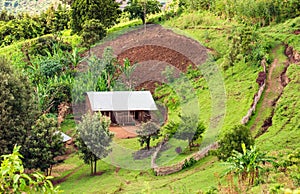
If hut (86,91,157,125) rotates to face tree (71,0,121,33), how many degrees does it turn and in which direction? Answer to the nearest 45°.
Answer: approximately 180°

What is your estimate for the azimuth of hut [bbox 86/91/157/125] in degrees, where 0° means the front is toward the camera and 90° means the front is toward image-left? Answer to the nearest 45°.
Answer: approximately 0°

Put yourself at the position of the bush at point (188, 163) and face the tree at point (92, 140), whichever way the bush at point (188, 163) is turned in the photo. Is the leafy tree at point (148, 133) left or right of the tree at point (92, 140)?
right

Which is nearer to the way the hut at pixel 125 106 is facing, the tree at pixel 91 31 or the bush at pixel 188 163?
the bush

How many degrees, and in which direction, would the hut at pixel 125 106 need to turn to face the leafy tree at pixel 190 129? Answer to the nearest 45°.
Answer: approximately 45° to its left

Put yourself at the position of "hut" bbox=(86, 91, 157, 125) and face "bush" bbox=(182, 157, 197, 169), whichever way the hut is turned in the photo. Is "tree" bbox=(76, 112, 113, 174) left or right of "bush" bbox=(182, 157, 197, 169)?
right

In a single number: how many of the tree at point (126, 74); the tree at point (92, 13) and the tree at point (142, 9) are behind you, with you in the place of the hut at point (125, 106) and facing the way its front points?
3

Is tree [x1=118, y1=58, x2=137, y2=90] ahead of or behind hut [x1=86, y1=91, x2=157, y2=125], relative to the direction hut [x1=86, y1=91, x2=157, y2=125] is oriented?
behind

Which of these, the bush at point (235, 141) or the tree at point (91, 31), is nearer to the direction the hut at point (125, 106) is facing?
the bush

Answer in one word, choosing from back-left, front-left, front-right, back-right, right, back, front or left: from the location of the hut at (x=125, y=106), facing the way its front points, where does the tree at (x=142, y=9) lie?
back

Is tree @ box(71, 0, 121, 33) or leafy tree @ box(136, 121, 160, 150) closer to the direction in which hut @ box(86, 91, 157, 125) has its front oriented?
the leafy tree

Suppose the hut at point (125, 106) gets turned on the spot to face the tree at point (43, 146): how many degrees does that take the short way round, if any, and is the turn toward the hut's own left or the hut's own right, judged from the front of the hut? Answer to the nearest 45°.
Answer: approximately 45° to the hut's own right
